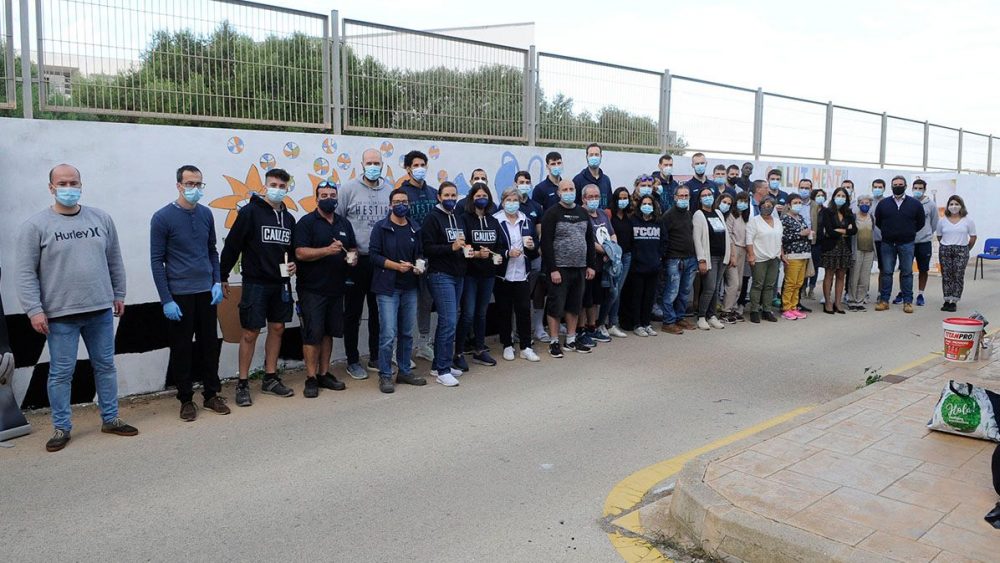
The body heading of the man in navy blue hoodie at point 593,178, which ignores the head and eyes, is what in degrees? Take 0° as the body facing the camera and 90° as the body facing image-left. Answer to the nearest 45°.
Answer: approximately 0°

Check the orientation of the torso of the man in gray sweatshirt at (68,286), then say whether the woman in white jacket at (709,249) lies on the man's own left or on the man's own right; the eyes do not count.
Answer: on the man's own left

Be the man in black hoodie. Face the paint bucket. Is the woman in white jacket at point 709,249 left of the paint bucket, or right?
left

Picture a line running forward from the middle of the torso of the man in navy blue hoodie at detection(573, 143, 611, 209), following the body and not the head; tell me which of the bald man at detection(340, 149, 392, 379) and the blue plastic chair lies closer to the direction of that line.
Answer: the bald man

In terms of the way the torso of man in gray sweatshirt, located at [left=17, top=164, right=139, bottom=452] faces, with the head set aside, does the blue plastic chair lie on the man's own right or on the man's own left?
on the man's own left

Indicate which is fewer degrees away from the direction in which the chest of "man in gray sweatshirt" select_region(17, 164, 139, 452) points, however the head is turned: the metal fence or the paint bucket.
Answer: the paint bucket

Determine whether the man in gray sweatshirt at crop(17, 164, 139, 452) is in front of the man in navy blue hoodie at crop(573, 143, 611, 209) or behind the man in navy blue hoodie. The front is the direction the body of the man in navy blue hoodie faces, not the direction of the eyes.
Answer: in front

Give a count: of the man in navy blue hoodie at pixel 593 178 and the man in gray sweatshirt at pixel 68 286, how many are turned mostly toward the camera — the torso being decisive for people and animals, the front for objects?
2

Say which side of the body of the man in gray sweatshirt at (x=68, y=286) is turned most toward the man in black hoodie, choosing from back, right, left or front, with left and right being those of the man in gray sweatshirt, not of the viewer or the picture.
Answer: left

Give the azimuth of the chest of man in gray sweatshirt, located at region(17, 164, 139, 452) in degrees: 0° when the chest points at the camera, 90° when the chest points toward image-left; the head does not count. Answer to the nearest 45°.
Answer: approximately 0°
